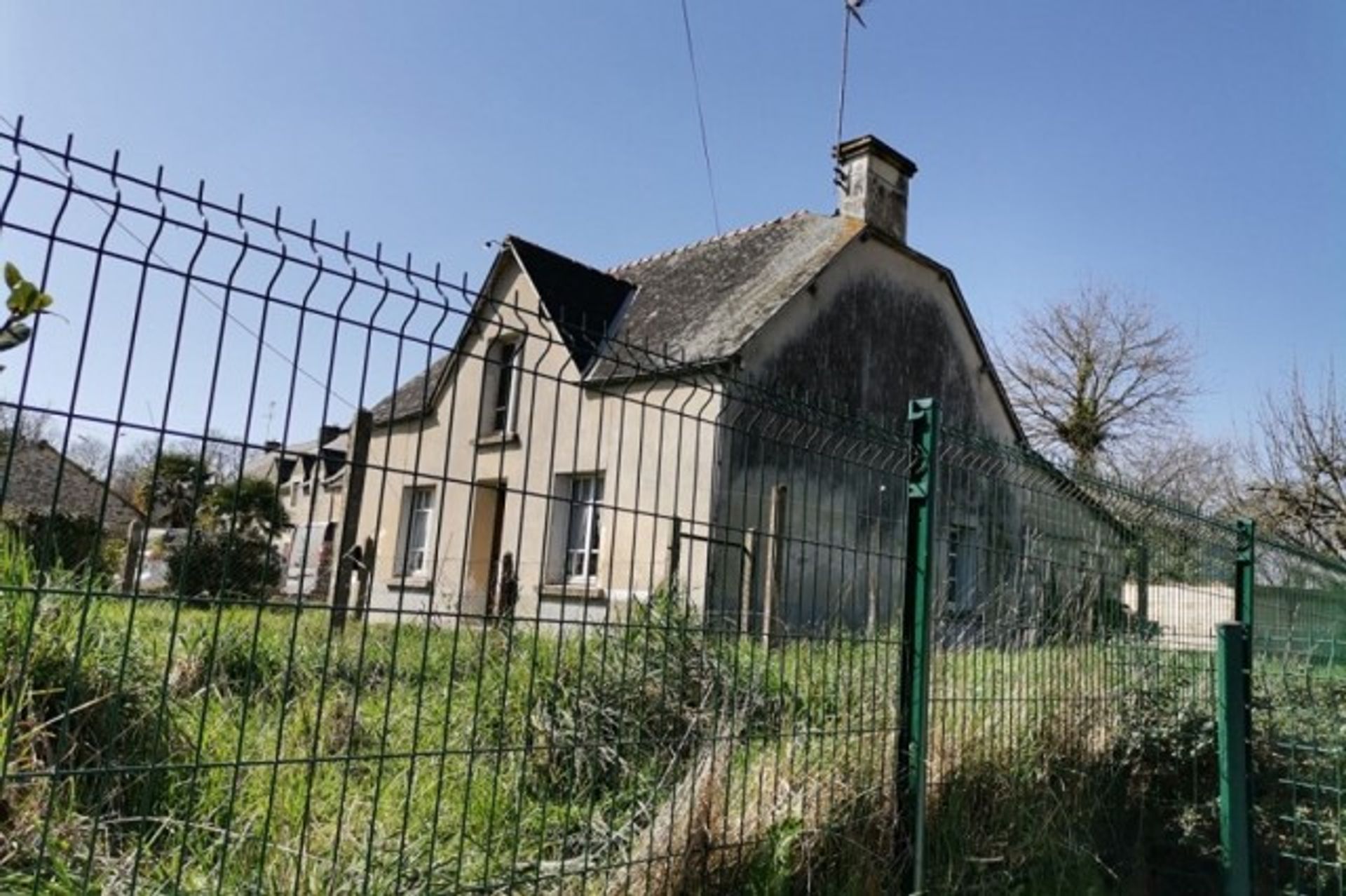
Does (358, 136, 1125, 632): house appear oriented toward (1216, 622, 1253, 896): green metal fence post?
no

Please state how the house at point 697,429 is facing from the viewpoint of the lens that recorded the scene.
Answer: facing the viewer and to the left of the viewer

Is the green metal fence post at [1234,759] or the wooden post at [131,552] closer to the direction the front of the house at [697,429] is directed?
the wooden post
